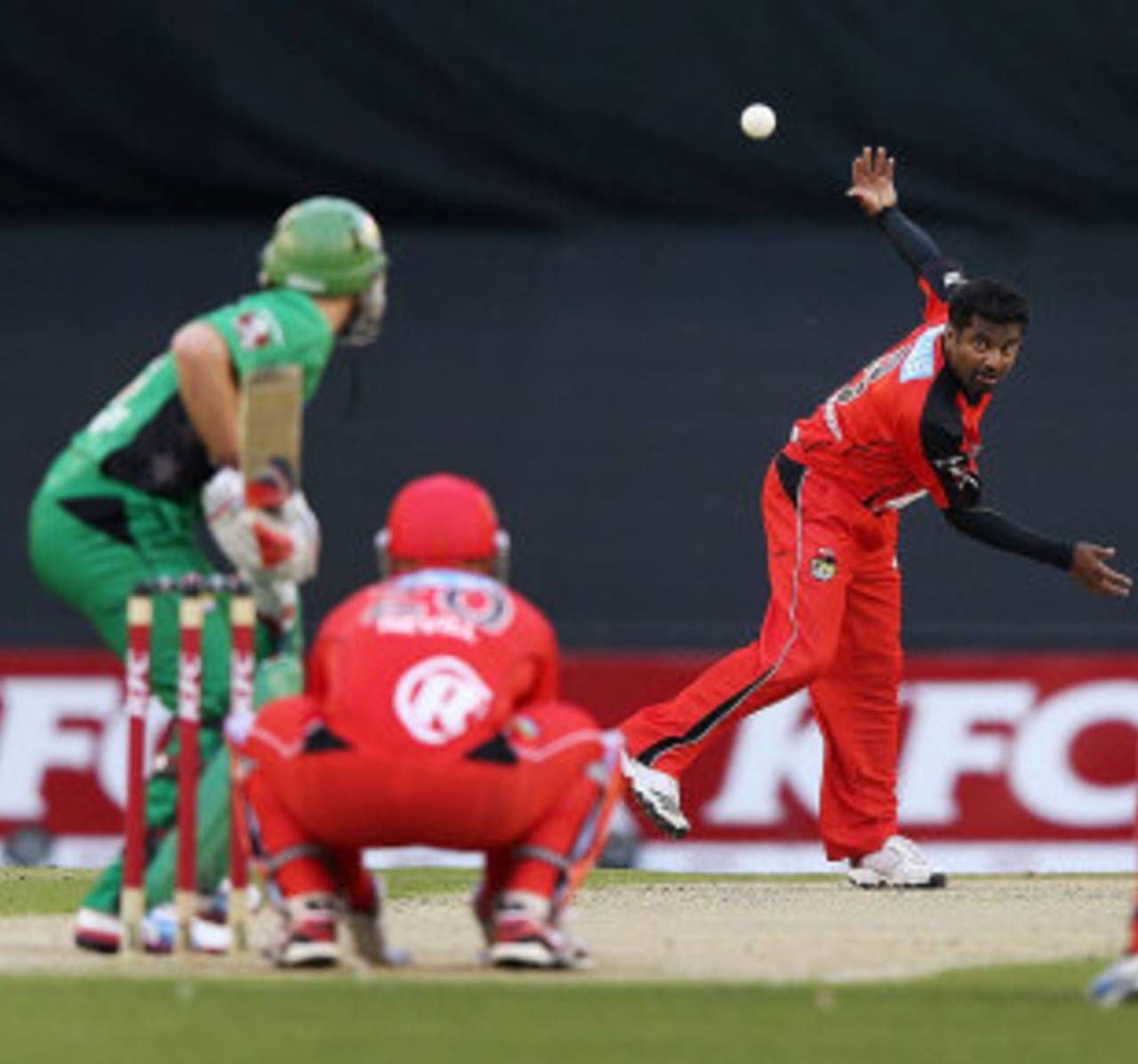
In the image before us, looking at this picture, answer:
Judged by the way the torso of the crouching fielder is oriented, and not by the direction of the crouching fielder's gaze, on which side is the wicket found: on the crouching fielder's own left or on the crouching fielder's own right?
on the crouching fielder's own left

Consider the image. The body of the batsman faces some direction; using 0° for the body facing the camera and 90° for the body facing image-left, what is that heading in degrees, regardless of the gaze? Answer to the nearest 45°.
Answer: approximately 270°

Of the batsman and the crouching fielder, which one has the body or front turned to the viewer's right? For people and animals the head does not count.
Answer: the batsman

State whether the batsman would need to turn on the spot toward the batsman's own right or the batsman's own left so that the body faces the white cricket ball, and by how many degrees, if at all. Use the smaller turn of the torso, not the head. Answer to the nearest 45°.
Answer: approximately 45° to the batsman's own left

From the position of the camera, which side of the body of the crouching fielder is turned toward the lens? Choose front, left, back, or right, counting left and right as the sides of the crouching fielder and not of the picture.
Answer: back
